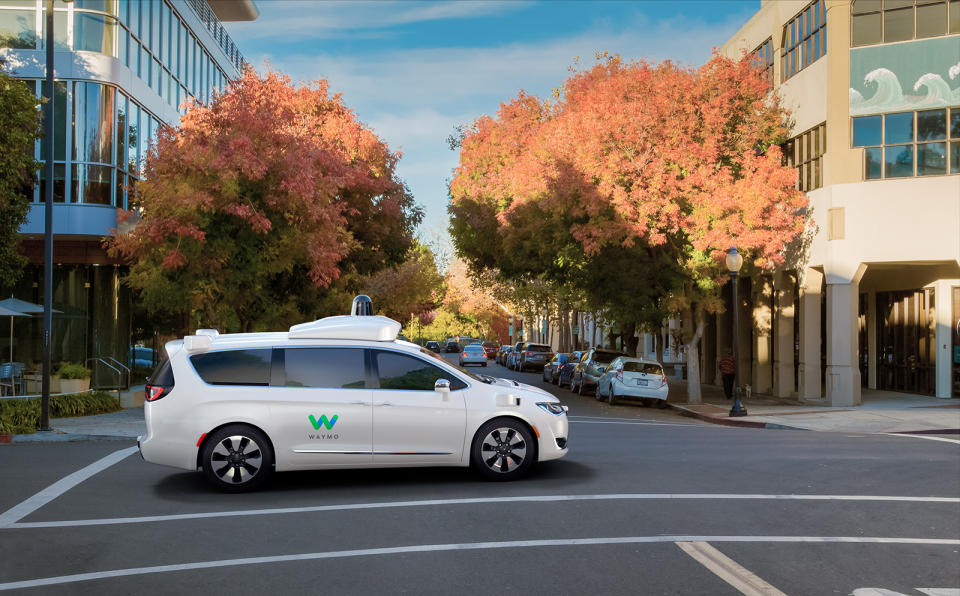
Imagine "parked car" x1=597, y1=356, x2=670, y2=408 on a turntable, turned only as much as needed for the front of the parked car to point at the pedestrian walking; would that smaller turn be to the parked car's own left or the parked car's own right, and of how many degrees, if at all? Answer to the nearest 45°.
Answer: approximately 90° to the parked car's own right

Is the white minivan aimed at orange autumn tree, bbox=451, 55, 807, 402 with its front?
no

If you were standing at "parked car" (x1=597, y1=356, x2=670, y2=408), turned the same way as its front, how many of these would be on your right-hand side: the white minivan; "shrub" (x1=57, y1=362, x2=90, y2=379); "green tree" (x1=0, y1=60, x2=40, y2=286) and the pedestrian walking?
1

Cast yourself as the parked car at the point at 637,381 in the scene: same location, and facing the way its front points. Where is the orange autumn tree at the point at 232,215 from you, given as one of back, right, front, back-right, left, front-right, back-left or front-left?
left

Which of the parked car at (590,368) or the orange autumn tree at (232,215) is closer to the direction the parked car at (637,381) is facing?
the parked car

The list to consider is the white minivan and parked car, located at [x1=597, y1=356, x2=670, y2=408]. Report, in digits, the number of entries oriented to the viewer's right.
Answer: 1

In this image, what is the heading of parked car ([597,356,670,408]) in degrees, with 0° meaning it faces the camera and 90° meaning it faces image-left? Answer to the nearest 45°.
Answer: approximately 135°

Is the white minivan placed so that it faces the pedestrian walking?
no

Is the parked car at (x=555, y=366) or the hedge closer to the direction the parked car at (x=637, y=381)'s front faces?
the parked car

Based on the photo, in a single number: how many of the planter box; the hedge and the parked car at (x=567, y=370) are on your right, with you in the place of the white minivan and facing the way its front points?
0

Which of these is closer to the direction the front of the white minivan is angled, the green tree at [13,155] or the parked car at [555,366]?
the parked car

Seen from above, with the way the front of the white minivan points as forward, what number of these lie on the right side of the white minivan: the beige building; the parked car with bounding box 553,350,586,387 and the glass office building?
0

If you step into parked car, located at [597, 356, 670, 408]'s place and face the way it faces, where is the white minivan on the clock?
The white minivan is roughly at 8 o'clock from the parked car.

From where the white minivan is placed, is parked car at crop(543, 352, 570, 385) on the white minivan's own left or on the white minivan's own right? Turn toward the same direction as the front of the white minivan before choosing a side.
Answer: on the white minivan's own left

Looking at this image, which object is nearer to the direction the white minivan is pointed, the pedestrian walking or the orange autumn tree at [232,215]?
the pedestrian walking

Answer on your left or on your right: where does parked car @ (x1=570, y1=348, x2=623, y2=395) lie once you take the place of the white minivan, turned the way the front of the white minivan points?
on your left

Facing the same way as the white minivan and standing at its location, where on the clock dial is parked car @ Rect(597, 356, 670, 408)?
The parked car is roughly at 10 o'clock from the white minivan.

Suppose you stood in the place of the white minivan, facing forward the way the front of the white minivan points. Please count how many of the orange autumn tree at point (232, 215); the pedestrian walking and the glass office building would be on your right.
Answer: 0

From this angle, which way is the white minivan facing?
to the viewer's right
